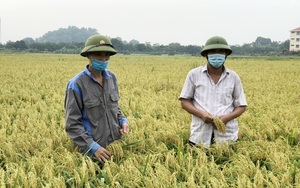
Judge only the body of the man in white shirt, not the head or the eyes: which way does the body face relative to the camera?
toward the camera
